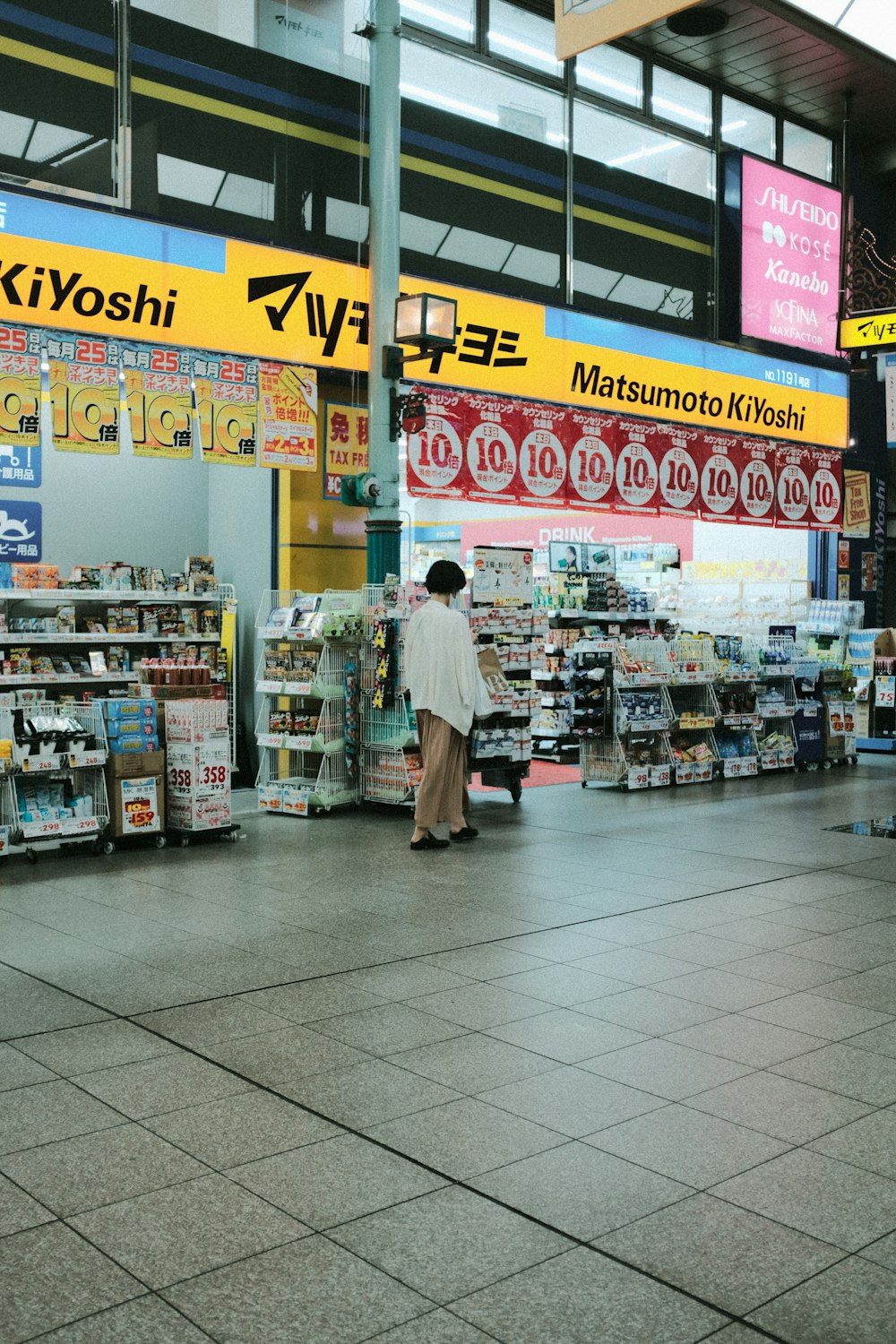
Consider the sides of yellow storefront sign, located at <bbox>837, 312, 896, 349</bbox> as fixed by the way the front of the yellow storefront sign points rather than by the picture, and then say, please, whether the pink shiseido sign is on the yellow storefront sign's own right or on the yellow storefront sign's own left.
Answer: on the yellow storefront sign's own right

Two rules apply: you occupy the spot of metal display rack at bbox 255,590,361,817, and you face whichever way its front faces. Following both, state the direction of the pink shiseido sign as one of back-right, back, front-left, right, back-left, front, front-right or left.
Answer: back

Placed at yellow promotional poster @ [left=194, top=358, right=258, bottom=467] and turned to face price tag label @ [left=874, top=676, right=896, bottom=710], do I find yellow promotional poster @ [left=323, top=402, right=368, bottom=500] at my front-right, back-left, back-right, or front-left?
front-left

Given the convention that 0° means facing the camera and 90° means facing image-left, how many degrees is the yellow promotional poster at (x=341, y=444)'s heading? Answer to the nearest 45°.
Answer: approximately 315°

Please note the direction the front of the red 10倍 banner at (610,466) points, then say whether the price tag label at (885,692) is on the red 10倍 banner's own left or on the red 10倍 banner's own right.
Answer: on the red 10倍 banner's own left

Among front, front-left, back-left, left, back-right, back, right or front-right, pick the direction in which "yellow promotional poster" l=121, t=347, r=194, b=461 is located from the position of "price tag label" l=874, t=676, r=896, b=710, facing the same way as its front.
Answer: front-right

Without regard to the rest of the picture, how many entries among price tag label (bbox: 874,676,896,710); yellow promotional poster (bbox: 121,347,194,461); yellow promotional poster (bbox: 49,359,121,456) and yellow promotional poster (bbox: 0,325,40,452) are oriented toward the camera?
4

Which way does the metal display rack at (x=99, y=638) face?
toward the camera

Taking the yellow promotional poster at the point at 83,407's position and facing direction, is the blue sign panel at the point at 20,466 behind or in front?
behind

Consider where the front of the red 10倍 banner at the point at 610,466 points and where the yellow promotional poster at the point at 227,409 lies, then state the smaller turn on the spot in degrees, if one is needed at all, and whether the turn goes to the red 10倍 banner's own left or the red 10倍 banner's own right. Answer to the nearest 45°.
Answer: approximately 90° to the red 10倍 banner's own right

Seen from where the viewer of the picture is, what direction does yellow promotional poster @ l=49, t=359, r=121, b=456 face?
facing the viewer

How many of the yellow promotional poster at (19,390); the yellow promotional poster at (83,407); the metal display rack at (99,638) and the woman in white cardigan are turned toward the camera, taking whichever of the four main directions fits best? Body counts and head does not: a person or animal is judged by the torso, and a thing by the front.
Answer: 3

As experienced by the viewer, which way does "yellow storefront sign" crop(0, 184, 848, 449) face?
facing the viewer and to the right of the viewer

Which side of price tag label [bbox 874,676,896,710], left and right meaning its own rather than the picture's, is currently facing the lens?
front

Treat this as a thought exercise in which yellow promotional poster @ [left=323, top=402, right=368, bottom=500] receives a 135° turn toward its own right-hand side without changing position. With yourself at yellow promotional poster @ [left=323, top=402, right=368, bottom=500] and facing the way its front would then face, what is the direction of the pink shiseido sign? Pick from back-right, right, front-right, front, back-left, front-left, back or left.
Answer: back-right
